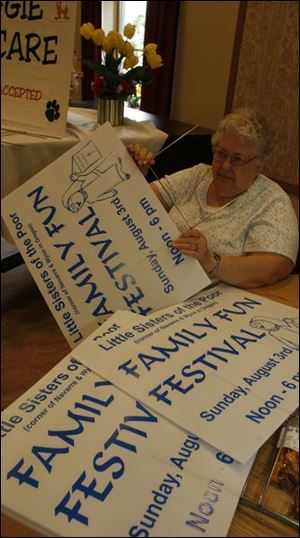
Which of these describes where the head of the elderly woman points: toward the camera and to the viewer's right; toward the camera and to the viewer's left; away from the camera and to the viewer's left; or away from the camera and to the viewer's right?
toward the camera and to the viewer's left

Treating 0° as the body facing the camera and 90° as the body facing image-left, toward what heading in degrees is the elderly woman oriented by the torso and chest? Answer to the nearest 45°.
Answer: approximately 45°
